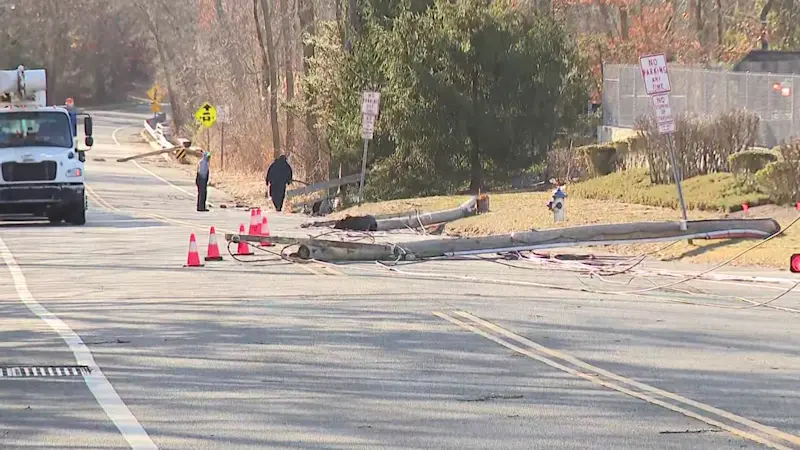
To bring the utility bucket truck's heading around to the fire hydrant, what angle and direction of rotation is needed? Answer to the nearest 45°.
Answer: approximately 45° to its left

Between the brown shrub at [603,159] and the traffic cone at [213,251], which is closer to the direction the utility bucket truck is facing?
the traffic cone

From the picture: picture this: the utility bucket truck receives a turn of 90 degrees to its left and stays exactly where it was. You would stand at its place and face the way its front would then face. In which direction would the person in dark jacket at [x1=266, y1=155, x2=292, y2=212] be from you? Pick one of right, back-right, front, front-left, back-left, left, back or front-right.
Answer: front-left

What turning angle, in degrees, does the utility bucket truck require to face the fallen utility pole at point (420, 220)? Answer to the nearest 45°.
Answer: approximately 45° to its left

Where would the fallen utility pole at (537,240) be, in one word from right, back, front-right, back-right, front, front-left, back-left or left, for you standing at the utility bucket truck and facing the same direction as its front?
front-left

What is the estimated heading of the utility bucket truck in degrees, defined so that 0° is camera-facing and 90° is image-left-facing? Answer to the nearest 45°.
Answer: approximately 0°

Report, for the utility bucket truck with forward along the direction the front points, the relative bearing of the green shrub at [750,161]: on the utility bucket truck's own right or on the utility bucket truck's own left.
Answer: on the utility bucket truck's own left

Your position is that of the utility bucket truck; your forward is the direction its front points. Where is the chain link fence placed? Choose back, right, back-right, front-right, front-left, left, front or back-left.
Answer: left

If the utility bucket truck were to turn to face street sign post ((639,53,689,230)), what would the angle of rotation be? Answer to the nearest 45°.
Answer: approximately 45° to its left

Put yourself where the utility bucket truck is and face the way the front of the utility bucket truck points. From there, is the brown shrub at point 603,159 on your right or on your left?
on your left
